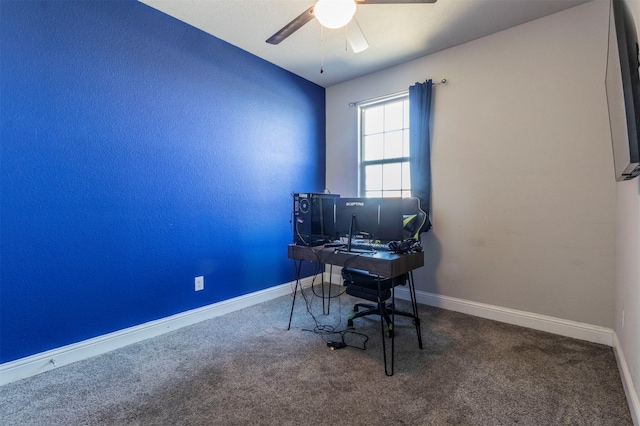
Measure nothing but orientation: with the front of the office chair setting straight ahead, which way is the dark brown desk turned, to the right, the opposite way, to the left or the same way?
the opposite way

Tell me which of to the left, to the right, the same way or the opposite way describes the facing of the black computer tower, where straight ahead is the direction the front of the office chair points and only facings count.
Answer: the opposite way
